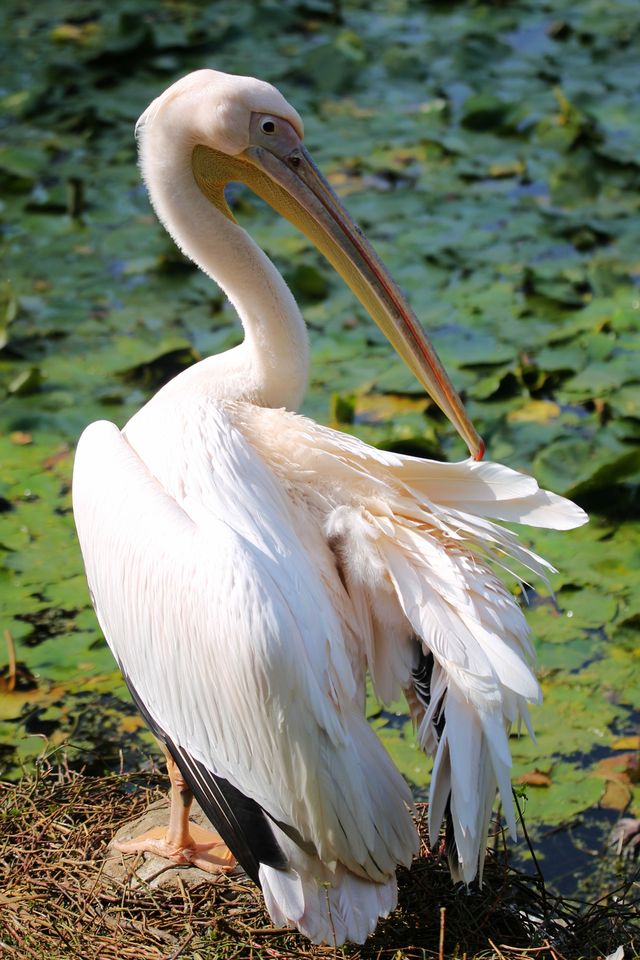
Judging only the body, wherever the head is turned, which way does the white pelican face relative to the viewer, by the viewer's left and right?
facing away from the viewer and to the left of the viewer

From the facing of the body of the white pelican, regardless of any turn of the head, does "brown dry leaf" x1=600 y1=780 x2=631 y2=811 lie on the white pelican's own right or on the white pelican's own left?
on the white pelican's own right

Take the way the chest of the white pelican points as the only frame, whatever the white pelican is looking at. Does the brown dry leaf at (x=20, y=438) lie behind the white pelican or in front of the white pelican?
in front
